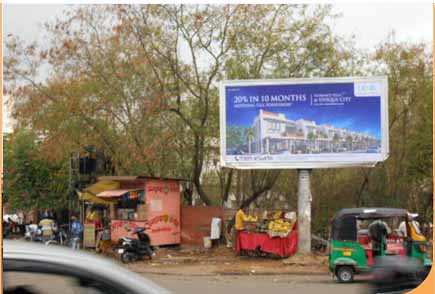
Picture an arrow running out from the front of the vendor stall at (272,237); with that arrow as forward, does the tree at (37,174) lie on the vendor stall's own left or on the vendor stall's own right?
on the vendor stall's own right

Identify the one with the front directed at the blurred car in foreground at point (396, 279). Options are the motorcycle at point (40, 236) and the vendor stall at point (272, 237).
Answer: the vendor stall

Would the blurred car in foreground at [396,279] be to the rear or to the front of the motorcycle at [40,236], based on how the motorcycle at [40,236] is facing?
to the rear
